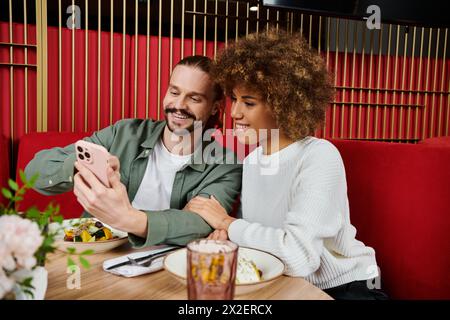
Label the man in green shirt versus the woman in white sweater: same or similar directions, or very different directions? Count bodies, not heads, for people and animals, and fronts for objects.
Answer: same or similar directions

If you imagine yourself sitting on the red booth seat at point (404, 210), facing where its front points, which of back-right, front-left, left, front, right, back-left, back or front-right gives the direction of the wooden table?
front-right

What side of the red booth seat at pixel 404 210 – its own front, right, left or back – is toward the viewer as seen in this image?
front

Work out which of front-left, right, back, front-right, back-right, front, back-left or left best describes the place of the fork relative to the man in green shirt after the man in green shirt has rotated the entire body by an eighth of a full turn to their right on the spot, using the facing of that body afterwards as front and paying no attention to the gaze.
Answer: left

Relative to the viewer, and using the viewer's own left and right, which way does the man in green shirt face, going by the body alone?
facing the viewer and to the left of the viewer

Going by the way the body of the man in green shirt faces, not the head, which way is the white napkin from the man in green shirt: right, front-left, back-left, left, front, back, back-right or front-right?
front-left

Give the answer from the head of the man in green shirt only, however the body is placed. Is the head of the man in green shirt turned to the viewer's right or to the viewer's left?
to the viewer's left
